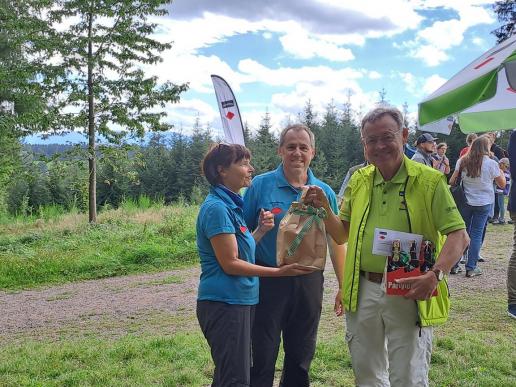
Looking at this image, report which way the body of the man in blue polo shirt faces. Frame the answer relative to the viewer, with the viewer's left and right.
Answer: facing the viewer

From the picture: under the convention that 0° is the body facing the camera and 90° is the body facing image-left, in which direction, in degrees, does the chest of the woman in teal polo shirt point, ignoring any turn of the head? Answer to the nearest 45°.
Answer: approximately 270°

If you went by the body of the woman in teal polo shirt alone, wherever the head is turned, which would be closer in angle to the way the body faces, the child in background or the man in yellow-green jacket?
the man in yellow-green jacket

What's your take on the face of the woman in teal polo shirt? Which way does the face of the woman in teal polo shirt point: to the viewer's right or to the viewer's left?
to the viewer's right

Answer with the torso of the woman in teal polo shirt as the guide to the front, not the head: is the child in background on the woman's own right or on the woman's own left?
on the woman's own left

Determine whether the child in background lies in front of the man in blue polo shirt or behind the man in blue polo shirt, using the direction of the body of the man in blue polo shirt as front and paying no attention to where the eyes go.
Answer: behind

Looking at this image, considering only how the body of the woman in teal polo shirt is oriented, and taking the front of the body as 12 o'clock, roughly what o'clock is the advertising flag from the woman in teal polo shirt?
The advertising flag is roughly at 9 o'clock from the woman in teal polo shirt.

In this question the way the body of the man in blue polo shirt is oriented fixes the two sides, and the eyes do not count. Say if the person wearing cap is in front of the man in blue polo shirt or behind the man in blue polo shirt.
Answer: behind

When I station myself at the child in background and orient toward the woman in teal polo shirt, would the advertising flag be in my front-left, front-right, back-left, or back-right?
front-right

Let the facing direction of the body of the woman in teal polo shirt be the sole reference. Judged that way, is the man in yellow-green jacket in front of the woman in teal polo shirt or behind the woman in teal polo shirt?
in front
